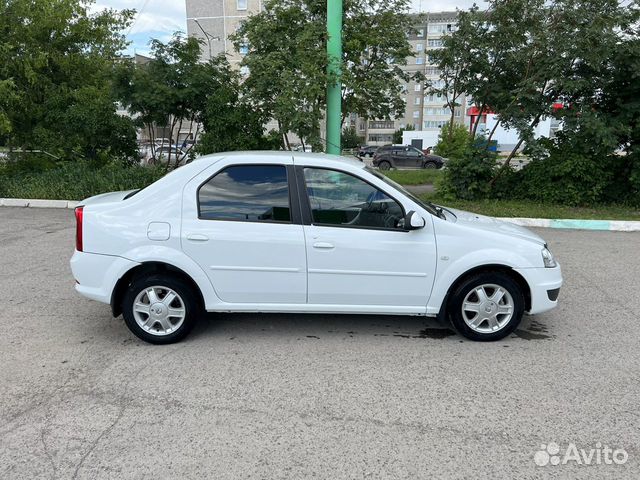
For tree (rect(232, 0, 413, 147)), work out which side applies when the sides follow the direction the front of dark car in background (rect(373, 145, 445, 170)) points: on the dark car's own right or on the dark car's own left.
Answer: on the dark car's own right

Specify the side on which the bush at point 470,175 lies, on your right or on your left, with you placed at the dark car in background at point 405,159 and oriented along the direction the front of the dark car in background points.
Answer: on your right

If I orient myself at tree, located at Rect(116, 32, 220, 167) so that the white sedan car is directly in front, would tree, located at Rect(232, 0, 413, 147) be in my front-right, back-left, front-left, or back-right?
front-left

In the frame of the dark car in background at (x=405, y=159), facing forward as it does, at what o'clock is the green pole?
The green pole is roughly at 3 o'clock from the dark car in background.

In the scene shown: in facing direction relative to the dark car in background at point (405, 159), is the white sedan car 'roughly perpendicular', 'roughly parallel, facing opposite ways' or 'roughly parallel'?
roughly parallel

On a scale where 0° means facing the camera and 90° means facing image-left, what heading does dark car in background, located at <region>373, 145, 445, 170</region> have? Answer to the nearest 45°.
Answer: approximately 270°

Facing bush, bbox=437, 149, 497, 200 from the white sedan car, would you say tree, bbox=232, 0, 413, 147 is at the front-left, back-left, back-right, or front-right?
front-left

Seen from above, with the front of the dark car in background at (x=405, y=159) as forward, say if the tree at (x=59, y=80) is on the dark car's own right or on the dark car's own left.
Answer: on the dark car's own right

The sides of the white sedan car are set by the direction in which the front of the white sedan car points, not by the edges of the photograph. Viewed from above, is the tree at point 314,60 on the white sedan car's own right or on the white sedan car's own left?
on the white sedan car's own left

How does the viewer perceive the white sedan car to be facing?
facing to the right of the viewer

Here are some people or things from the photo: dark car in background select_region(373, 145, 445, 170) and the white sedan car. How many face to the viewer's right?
2
